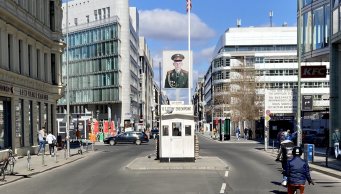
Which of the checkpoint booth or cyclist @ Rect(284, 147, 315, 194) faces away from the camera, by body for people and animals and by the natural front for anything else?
the cyclist

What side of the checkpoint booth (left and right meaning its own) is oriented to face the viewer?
front

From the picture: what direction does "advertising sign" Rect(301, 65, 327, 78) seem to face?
toward the camera

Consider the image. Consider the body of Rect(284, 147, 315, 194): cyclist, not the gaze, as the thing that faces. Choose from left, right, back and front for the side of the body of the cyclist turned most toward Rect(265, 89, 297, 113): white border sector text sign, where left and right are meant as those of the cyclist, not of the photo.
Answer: front

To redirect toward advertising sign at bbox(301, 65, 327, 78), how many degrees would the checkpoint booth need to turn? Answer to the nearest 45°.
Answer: approximately 135° to its left

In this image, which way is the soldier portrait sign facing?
toward the camera

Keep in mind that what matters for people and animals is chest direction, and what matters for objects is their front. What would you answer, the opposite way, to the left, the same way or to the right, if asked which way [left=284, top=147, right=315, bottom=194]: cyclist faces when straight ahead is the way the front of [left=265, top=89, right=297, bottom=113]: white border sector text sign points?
the opposite way

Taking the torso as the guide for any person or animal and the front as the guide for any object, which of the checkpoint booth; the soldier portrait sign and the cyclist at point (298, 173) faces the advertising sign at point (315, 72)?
the cyclist

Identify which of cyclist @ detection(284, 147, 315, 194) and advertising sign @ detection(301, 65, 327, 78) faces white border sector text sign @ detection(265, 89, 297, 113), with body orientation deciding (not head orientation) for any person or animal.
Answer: the cyclist

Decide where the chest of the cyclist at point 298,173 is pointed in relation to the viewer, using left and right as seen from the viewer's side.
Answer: facing away from the viewer

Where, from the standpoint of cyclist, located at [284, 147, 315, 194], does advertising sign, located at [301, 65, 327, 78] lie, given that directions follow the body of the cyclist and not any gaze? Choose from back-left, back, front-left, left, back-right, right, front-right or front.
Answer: front

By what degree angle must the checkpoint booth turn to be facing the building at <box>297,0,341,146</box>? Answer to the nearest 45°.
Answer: approximately 135° to its left

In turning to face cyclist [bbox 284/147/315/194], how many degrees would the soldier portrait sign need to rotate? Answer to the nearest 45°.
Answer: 0° — it already faces them
